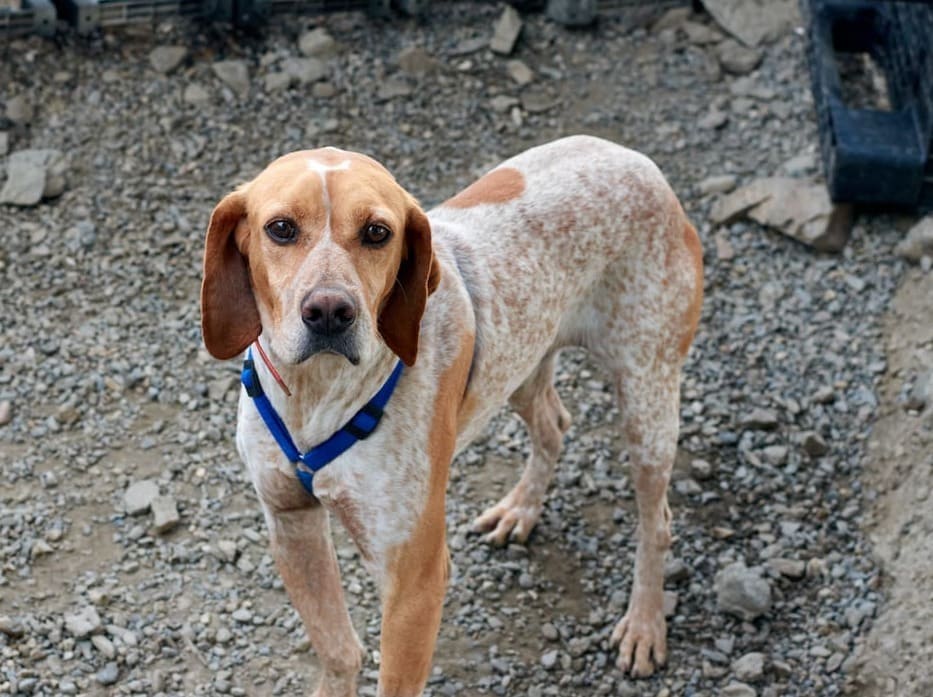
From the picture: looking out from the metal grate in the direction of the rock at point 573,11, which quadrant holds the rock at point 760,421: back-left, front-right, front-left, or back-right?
front-right

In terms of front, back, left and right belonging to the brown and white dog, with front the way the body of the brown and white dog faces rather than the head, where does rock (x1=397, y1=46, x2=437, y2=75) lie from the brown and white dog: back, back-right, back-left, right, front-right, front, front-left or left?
back-right

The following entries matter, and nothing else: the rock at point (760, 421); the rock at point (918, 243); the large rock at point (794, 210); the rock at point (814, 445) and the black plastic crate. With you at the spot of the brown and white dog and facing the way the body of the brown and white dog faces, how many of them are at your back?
5

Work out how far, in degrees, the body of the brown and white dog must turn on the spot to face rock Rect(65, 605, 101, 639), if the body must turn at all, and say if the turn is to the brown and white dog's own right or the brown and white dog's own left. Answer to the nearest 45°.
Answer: approximately 45° to the brown and white dog's own right

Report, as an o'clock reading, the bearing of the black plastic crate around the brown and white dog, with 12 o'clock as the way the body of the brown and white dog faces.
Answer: The black plastic crate is roughly at 6 o'clock from the brown and white dog.

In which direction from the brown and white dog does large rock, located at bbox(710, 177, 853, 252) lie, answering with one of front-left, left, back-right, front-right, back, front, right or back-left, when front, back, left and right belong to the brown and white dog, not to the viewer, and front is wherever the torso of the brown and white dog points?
back

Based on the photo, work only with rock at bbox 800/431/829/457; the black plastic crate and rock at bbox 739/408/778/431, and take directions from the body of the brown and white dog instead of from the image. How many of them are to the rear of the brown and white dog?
3

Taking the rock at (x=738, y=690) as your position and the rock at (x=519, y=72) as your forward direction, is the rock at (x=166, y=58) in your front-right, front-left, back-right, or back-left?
front-left

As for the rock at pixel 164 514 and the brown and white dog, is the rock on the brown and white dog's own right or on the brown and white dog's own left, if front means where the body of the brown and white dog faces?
on the brown and white dog's own right

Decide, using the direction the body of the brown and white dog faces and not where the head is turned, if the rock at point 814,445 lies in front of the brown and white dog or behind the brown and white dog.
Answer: behind

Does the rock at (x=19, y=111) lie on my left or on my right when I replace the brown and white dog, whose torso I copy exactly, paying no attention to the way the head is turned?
on my right

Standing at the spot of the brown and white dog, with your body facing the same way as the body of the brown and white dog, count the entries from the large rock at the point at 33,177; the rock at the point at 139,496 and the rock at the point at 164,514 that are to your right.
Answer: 3

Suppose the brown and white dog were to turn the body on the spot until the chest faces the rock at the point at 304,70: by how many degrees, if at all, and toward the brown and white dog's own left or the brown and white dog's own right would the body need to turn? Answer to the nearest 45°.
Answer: approximately 135° to the brown and white dog's own right

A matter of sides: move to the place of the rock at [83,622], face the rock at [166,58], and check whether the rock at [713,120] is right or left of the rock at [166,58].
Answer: right

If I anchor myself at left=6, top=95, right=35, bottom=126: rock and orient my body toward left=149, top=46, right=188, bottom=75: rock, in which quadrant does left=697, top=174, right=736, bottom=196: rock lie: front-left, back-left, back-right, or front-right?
front-right

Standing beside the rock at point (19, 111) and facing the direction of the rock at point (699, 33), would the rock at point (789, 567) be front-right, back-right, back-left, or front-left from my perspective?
front-right

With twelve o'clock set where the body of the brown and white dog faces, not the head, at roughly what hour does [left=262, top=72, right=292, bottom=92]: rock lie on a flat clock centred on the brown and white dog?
The rock is roughly at 4 o'clock from the brown and white dog.

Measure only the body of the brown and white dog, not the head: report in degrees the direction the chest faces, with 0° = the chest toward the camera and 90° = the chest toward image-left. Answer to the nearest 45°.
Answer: approximately 45°
